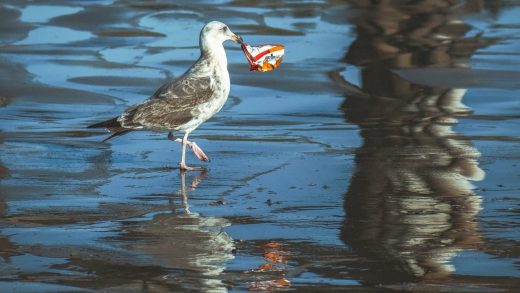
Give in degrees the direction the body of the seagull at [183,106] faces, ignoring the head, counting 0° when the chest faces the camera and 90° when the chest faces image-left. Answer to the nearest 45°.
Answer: approximately 270°
